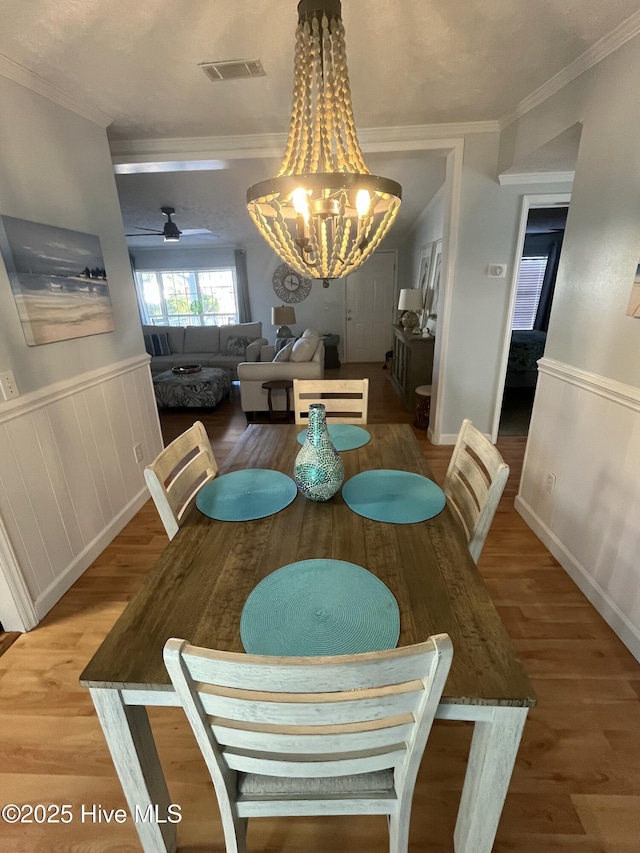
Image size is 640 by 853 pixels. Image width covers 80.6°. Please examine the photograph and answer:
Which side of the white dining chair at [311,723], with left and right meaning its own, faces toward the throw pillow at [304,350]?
front

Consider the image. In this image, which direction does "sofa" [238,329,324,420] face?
to the viewer's left

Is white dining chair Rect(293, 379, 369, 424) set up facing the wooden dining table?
yes

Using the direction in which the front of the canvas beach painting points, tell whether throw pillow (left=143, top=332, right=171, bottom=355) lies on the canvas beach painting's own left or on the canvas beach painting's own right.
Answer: on the canvas beach painting's own left

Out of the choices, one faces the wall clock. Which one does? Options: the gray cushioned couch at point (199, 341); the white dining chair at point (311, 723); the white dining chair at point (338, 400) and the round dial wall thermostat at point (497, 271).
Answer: the white dining chair at point (311, 723)

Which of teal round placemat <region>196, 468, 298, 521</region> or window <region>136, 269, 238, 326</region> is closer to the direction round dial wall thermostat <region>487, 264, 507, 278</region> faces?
the teal round placemat

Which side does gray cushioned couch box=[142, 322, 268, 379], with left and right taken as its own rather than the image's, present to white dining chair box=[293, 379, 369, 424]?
front

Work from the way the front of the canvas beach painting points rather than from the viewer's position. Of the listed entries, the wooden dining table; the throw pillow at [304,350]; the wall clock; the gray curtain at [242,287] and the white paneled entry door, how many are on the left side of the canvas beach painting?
4

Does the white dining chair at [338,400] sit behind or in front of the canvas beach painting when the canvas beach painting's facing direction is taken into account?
in front

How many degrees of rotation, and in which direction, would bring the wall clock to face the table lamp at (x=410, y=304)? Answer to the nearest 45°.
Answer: approximately 45° to its left

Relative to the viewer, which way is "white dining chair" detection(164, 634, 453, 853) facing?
away from the camera

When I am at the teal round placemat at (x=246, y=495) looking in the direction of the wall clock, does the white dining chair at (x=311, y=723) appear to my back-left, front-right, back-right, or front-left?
back-right

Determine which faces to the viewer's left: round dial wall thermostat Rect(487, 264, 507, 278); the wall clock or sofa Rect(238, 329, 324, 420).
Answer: the sofa

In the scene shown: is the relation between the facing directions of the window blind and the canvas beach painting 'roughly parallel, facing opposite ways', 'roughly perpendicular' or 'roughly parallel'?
roughly perpendicular

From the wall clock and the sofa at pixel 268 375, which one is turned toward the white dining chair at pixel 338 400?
the wall clock

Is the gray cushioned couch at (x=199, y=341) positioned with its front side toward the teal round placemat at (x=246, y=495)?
yes

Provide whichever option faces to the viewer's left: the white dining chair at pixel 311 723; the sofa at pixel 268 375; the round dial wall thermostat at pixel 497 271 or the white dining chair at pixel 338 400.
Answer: the sofa

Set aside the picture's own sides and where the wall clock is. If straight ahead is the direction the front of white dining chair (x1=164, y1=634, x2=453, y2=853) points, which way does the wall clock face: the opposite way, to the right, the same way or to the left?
the opposite way
